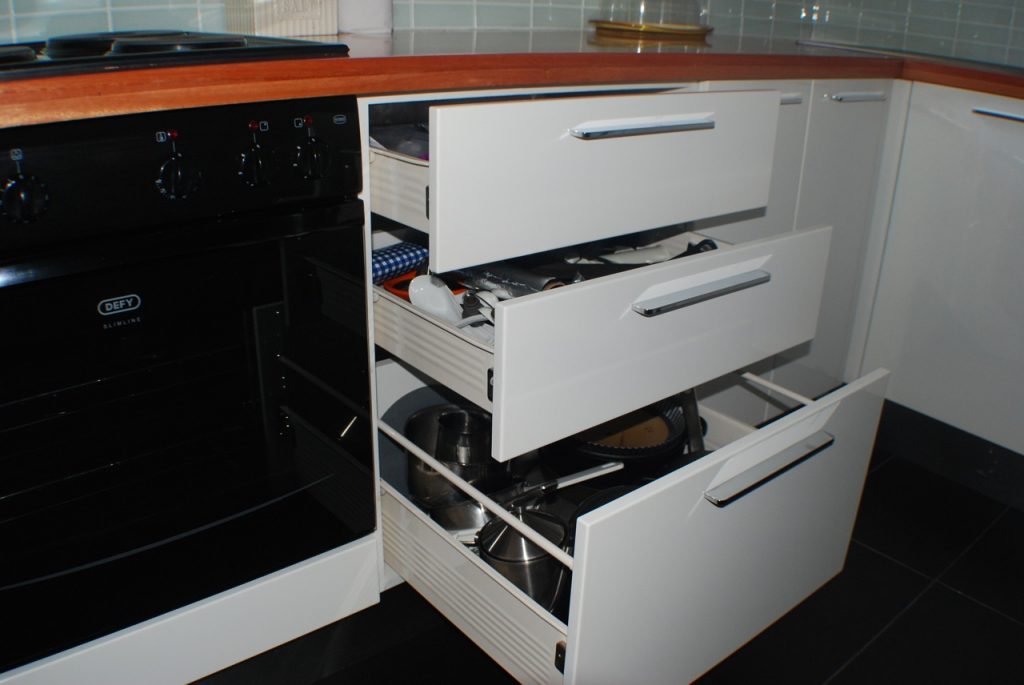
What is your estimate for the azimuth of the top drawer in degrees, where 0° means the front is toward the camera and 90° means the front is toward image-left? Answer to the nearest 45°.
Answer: approximately 315°

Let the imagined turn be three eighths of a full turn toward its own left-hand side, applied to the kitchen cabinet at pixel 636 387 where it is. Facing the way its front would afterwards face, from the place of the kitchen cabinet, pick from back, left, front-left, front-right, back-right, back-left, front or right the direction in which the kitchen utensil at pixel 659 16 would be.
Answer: front

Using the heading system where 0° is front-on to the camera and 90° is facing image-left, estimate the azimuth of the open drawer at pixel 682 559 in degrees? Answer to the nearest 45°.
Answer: approximately 315°

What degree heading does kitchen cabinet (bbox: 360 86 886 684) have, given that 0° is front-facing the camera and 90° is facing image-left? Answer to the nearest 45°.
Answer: approximately 315°
